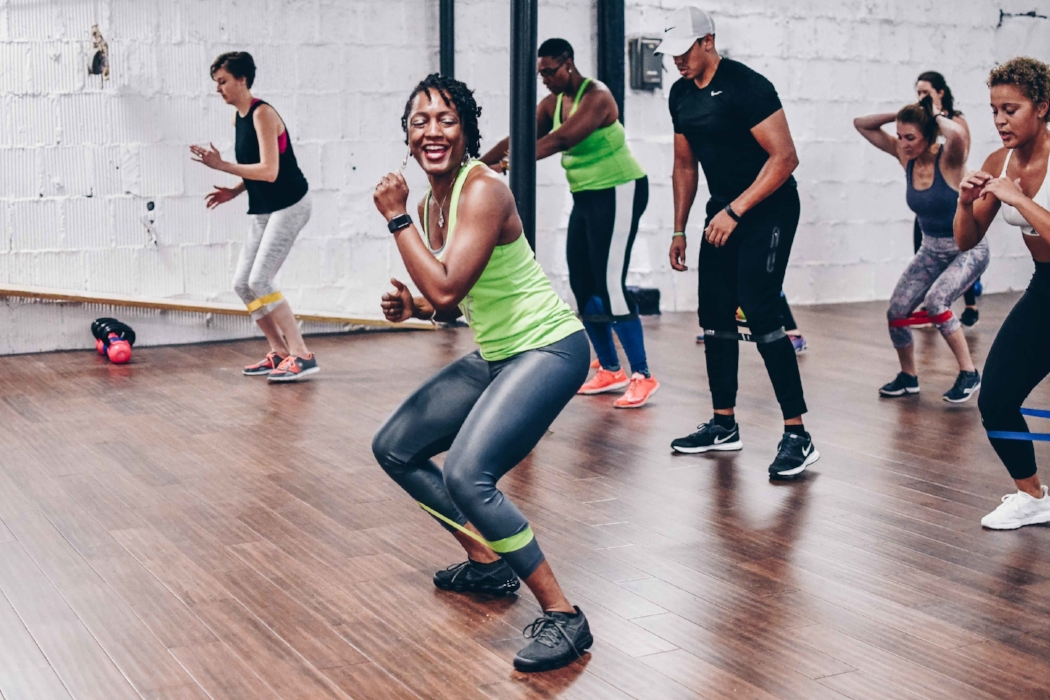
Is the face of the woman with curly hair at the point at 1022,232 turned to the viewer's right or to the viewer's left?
to the viewer's left

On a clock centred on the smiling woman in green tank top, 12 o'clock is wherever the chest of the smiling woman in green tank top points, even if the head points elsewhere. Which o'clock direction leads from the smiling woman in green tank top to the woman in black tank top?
The woman in black tank top is roughly at 4 o'clock from the smiling woman in green tank top.

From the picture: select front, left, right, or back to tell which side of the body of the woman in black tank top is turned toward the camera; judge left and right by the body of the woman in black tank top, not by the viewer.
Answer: left

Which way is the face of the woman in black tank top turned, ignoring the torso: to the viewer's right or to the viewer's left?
to the viewer's left

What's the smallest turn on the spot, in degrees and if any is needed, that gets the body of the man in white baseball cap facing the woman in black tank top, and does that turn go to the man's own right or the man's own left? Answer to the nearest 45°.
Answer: approximately 90° to the man's own right

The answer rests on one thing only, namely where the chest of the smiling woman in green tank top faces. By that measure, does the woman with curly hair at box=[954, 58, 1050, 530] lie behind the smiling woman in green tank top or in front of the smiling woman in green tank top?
behind

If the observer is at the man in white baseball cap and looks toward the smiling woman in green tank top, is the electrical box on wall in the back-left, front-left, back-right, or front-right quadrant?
back-right

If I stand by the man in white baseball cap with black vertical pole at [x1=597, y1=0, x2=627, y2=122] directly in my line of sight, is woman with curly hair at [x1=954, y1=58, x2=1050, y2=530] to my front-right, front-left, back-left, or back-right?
back-right

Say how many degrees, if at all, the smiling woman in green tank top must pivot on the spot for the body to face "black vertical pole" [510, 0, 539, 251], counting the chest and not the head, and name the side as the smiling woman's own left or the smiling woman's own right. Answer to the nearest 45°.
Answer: approximately 135° to the smiling woman's own right

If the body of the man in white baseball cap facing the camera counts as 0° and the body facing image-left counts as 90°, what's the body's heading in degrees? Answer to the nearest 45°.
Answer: approximately 45°
